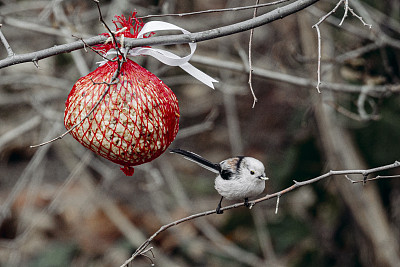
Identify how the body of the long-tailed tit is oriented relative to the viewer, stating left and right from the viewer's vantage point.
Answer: facing the viewer and to the right of the viewer
